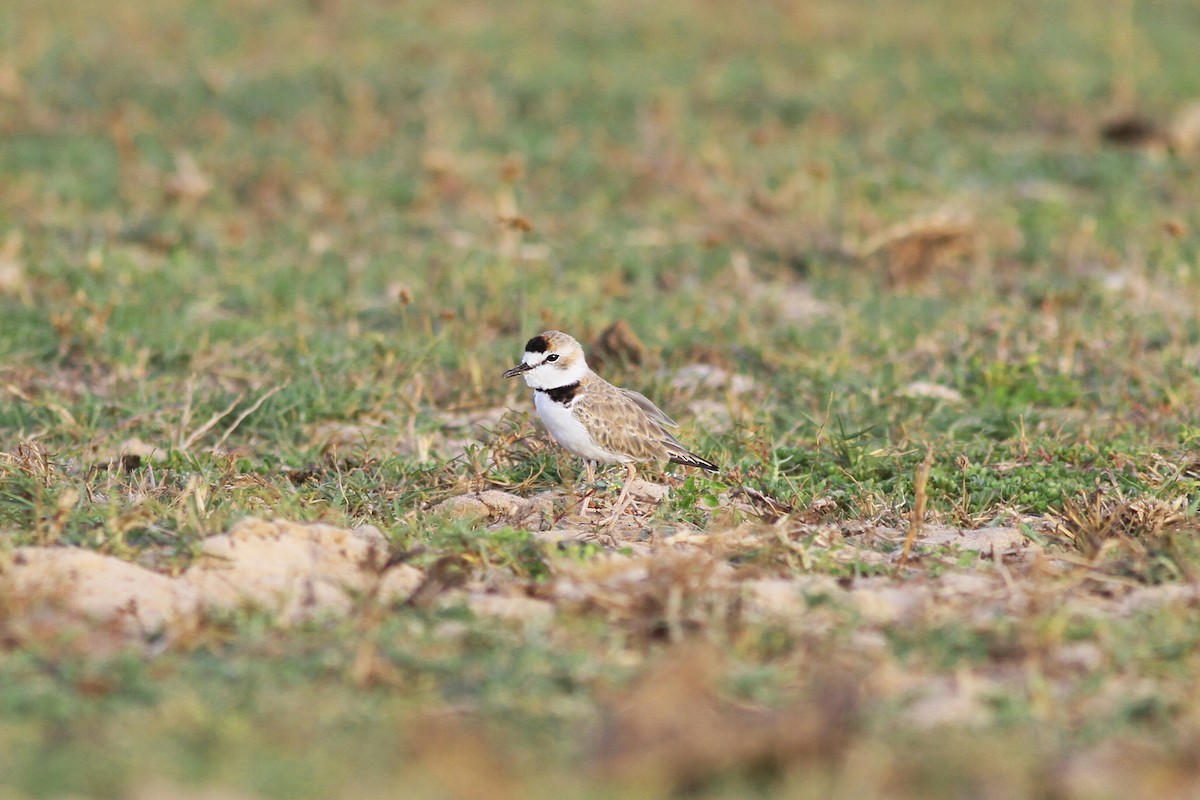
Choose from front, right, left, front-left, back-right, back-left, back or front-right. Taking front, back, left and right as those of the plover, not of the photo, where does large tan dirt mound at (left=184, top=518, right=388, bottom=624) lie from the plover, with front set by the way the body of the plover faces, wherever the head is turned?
front-left

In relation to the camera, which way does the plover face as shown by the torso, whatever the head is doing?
to the viewer's left

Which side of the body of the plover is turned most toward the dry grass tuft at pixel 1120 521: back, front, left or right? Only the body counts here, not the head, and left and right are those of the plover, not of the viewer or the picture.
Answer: back

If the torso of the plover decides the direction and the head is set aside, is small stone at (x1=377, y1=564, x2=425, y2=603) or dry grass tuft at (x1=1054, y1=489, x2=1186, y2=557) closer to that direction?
the small stone

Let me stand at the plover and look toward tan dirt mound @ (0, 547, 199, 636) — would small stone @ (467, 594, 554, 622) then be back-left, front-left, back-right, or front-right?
front-left

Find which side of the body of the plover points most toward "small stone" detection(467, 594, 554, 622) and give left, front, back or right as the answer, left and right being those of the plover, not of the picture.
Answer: left

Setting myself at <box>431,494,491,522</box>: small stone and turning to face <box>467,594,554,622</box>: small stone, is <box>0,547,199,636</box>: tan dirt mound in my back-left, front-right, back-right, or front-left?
front-right

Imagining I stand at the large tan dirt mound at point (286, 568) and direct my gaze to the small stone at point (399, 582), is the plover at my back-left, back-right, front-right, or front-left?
front-left

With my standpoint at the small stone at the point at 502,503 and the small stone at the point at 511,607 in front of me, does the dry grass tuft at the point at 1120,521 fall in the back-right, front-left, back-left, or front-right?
front-left

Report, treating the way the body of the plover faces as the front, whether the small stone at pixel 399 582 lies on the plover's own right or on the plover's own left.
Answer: on the plover's own left
